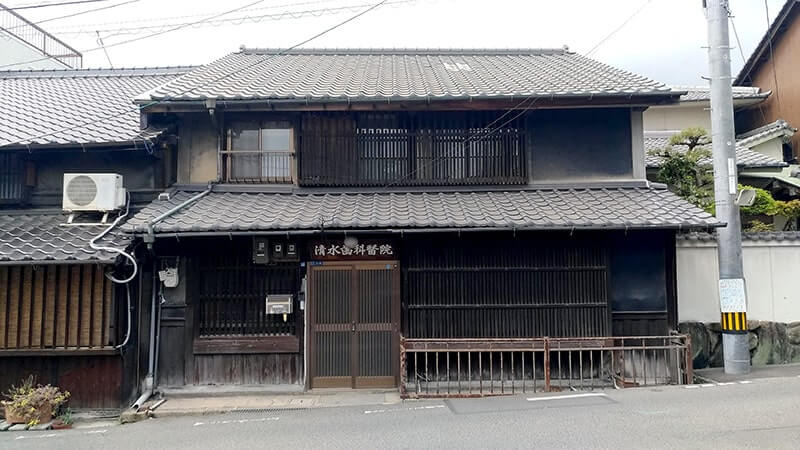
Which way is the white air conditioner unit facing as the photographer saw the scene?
facing the viewer

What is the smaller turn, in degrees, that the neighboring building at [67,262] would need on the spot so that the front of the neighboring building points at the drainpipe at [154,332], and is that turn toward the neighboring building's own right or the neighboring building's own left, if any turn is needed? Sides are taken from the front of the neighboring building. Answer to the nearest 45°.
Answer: approximately 90° to the neighboring building's own left

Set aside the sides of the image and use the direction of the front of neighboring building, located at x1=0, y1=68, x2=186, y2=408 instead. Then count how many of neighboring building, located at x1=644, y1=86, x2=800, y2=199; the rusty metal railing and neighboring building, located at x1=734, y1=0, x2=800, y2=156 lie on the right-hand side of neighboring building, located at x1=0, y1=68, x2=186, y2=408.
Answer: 0

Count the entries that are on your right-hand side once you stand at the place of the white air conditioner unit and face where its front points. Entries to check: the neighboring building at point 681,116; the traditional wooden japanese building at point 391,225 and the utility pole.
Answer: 0

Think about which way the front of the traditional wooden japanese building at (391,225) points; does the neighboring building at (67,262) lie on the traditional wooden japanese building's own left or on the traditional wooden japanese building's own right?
on the traditional wooden japanese building's own right

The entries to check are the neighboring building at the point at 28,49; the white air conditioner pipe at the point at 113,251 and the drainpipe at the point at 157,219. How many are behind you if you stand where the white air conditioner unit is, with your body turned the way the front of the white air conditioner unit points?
1

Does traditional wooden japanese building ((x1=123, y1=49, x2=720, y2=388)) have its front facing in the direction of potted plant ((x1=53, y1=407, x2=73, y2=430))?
no

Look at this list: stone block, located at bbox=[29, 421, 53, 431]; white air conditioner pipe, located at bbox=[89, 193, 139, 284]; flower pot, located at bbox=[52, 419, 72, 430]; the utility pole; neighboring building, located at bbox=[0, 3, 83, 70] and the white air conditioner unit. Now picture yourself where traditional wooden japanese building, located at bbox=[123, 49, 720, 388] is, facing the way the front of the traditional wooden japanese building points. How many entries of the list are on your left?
1

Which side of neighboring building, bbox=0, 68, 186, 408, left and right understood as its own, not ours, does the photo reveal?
front

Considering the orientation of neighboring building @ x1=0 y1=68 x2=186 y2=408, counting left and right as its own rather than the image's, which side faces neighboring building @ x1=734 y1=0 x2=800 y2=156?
left

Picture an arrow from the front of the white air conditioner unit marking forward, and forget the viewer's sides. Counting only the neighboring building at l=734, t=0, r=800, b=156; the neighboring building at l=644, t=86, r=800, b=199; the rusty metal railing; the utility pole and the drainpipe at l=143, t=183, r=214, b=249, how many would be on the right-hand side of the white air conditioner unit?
0

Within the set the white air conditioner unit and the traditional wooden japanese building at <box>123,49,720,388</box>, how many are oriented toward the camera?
2

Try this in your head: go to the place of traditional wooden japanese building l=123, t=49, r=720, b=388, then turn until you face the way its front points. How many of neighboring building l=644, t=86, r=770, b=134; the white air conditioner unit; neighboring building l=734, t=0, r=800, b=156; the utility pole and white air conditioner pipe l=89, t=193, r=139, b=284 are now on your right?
2

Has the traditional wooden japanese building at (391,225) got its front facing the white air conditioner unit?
no
